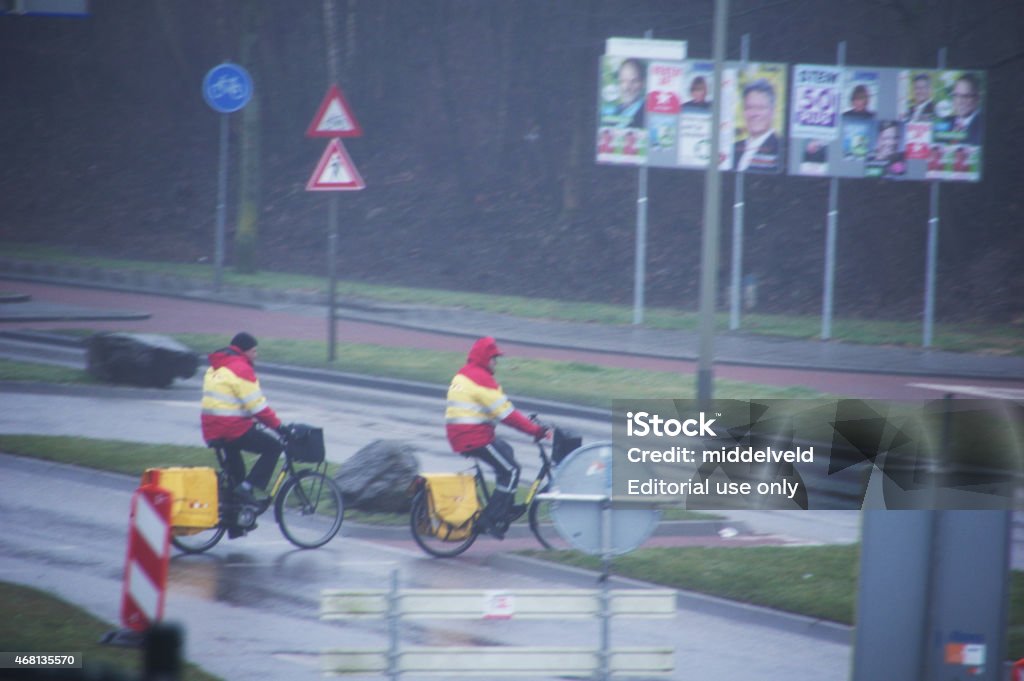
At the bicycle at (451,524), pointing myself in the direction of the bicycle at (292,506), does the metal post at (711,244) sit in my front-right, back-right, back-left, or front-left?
back-right

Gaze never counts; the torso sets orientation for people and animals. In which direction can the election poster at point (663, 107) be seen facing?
toward the camera

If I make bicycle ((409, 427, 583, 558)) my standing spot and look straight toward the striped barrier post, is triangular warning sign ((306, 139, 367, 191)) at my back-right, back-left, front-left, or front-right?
back-right

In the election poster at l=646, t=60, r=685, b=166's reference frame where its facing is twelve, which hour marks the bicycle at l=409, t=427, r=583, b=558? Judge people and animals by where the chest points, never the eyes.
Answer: The bicycle is roughly at 12 o'clock from the election poster.

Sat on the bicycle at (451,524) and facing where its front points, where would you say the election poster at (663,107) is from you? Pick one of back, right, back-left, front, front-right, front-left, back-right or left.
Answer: left

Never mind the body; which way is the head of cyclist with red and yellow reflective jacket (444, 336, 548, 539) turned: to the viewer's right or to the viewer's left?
to the viewer's right

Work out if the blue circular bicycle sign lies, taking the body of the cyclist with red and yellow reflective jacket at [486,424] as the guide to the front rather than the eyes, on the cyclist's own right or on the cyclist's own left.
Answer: on the cyclist's own left

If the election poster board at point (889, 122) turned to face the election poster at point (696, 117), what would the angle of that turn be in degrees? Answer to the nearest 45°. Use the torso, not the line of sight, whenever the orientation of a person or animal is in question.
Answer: approximately 90° to its right

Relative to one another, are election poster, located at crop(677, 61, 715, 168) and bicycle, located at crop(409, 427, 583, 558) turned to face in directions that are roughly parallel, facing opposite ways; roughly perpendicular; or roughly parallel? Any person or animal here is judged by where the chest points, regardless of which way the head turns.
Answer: roughly perpendicular

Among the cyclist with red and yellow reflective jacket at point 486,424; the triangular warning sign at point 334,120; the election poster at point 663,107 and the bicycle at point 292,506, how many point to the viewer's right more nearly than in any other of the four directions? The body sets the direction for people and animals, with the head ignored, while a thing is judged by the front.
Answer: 2

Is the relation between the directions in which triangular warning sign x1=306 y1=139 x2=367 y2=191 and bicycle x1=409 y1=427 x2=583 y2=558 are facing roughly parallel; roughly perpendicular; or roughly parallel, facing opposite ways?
roughly perpendicular

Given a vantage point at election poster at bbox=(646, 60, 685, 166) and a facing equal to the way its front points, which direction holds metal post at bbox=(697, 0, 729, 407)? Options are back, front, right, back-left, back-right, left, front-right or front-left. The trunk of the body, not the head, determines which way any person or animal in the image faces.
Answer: front

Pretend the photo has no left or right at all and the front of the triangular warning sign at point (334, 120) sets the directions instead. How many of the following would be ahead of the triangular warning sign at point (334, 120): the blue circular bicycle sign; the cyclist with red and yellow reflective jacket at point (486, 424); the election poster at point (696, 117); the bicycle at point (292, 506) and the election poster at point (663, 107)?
2

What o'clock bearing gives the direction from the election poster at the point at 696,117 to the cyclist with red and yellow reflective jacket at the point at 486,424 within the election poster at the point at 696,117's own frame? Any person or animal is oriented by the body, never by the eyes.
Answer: The cyclist with red and yellow reflective jacket is roughly at 12 o'clock from the election poster.

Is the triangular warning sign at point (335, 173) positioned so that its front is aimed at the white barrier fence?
yes

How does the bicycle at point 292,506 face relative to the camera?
to the viewer's right

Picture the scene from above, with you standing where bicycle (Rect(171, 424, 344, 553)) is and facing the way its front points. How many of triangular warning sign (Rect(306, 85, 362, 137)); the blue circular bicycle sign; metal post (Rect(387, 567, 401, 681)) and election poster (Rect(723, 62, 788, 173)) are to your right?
1

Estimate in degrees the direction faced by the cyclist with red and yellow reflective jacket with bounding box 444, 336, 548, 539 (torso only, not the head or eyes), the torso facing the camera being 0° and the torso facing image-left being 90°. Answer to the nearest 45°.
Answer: approximately 270°

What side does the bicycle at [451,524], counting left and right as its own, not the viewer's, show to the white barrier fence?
right

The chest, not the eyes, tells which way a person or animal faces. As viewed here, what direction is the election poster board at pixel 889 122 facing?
toward the camera
